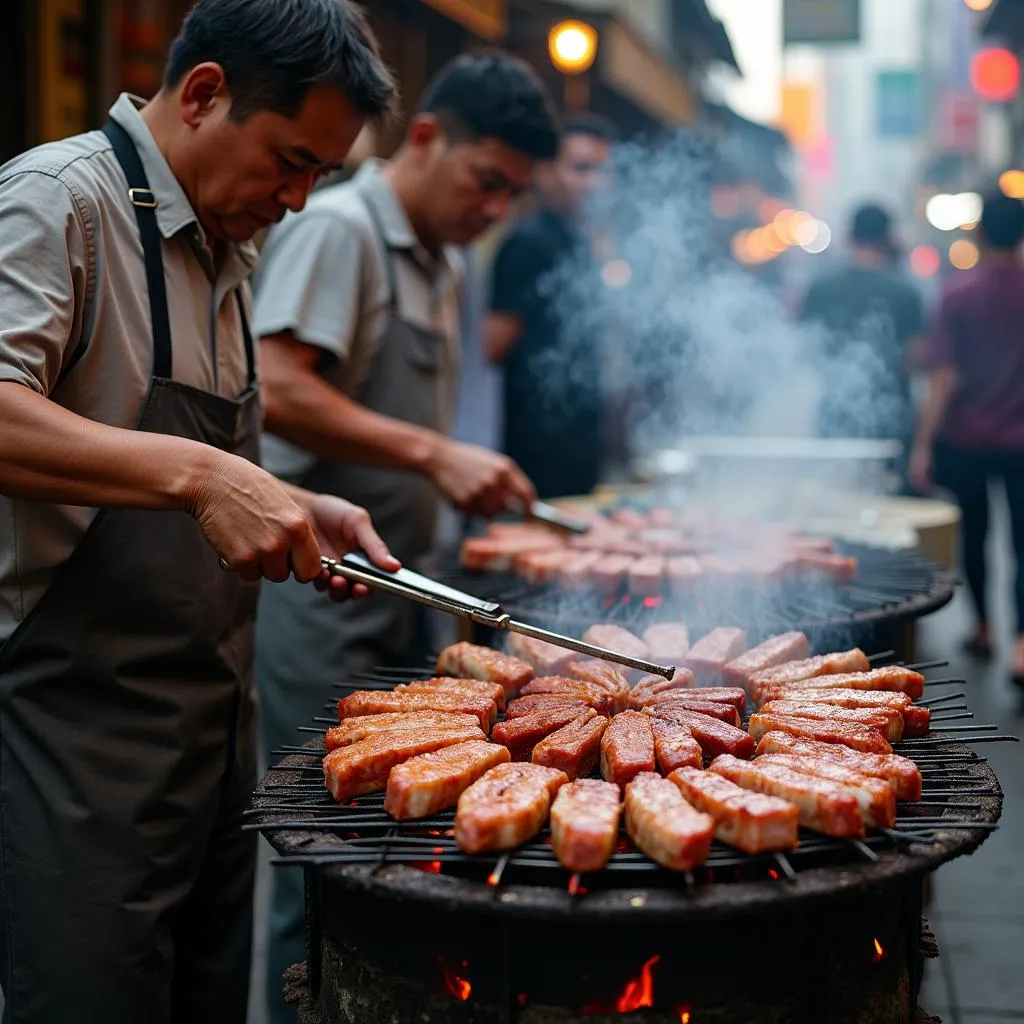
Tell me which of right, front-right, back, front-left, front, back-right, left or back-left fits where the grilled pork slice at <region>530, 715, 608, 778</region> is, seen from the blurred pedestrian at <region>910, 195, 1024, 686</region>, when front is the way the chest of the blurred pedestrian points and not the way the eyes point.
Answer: back

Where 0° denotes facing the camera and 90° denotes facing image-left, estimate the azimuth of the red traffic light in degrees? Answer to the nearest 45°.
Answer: approximately 0°

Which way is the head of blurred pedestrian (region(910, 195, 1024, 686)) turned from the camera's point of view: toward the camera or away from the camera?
away from the camera

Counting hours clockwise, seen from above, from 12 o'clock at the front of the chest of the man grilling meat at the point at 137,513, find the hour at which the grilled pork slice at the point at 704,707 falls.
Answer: The grilled pork slice is roughly at 11 o'clock from the man grilling meat.

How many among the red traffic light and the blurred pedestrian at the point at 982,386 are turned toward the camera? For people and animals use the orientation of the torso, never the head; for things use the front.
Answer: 1

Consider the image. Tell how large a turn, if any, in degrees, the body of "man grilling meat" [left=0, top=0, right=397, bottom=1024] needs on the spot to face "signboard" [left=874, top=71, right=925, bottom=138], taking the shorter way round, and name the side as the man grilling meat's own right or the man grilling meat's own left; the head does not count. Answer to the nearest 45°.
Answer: approximately 90° to the man grilling meat's own left

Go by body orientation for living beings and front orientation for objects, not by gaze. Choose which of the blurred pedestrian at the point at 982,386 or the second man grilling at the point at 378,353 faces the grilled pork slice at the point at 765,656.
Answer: the second man grilling

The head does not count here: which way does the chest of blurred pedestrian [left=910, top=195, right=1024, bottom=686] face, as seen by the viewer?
away from the camera

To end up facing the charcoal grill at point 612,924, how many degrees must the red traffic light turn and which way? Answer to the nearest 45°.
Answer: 0° — it already faces it

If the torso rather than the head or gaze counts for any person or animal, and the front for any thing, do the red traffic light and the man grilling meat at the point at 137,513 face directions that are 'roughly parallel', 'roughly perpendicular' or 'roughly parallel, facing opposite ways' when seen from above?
roughly perpendicular
